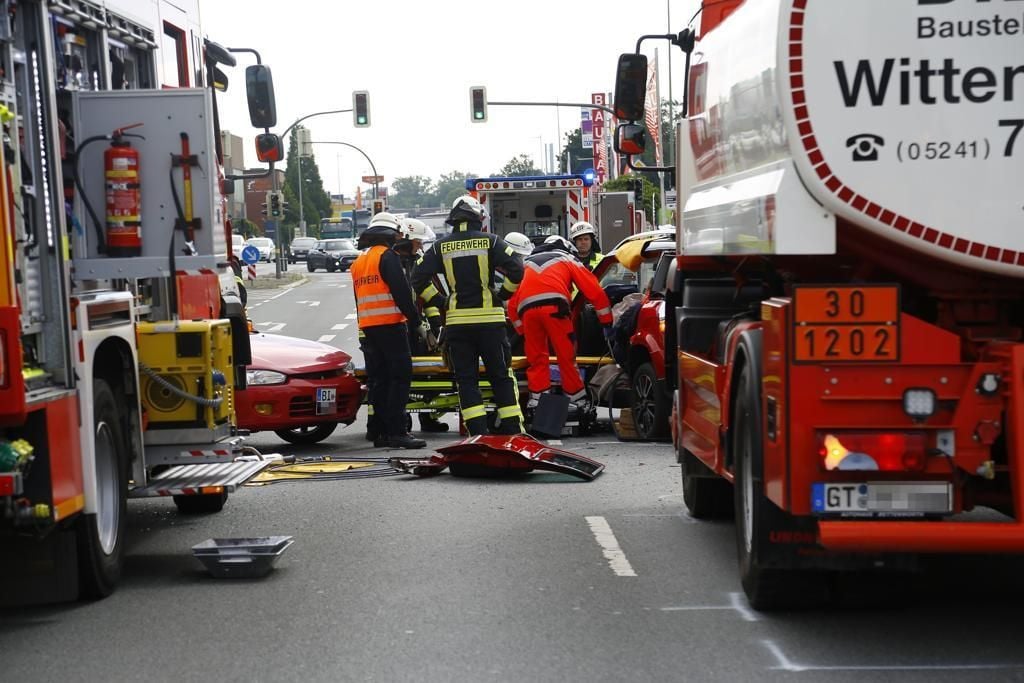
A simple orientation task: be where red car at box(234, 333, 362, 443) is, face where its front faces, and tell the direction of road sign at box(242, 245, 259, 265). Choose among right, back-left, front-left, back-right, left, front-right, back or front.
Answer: back-left

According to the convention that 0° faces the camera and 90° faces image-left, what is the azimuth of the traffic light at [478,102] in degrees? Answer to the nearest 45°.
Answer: approximately 0°

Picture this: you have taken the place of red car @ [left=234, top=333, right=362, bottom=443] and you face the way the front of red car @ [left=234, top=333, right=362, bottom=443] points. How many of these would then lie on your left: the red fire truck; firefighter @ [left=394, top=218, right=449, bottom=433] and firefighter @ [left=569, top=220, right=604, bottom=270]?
2

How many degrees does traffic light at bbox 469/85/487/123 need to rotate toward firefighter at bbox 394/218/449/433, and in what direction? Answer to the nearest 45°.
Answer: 0° — it already faces them

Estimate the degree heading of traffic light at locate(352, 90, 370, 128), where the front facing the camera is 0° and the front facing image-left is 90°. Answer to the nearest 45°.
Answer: approximately 0°

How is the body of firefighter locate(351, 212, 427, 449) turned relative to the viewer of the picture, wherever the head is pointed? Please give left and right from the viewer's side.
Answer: facing away from the viewer and to the right of the viewer

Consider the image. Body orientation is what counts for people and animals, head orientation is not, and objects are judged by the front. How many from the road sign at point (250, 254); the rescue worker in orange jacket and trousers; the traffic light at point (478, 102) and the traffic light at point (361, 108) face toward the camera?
3

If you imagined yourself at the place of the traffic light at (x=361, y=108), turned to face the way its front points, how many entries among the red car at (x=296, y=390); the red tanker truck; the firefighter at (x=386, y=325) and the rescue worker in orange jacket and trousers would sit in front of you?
4
